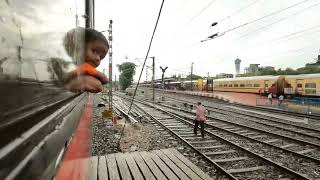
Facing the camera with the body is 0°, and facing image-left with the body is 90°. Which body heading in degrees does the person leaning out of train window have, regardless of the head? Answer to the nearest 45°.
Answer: approximately 315°

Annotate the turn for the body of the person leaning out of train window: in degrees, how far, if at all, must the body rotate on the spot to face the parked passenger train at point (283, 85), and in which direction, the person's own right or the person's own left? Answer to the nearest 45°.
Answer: approximately 90° to the person's own left

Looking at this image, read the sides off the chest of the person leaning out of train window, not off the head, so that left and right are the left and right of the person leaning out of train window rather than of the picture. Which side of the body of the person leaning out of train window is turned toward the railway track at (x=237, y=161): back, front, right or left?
left
